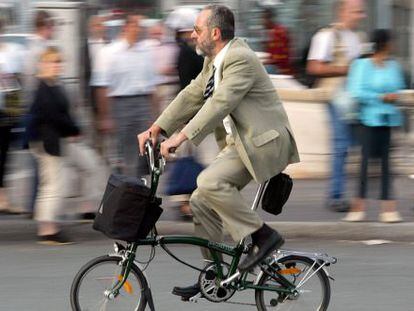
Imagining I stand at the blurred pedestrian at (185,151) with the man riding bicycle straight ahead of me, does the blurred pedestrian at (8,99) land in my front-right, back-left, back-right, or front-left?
back-right

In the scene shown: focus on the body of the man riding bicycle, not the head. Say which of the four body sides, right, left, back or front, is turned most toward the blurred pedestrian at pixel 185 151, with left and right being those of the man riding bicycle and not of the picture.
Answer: right

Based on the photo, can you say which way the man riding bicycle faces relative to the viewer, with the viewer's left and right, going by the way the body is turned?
facing to the left of the viewer

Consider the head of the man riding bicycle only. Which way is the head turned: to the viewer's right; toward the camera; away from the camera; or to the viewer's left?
to the viewer's left

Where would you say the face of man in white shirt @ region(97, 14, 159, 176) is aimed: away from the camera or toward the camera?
toward the camera
